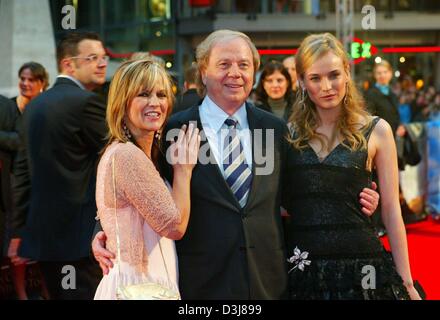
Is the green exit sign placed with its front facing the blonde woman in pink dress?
yes

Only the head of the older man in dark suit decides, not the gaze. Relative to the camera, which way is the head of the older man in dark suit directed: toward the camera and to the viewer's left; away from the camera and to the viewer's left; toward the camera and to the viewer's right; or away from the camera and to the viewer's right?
toward the camera and to the viewer's right

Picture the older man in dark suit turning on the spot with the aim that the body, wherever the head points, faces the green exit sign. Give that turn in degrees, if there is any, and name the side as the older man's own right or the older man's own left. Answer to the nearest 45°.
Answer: approximately 180°

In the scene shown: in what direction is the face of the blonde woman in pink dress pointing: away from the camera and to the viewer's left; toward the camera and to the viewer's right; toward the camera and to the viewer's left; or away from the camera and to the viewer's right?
toward the camera and to the viewer's right

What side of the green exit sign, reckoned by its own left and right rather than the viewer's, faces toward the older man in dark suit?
front

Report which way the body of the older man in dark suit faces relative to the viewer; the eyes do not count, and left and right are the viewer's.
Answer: facing the viewer

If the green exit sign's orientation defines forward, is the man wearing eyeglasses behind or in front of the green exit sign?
in front
